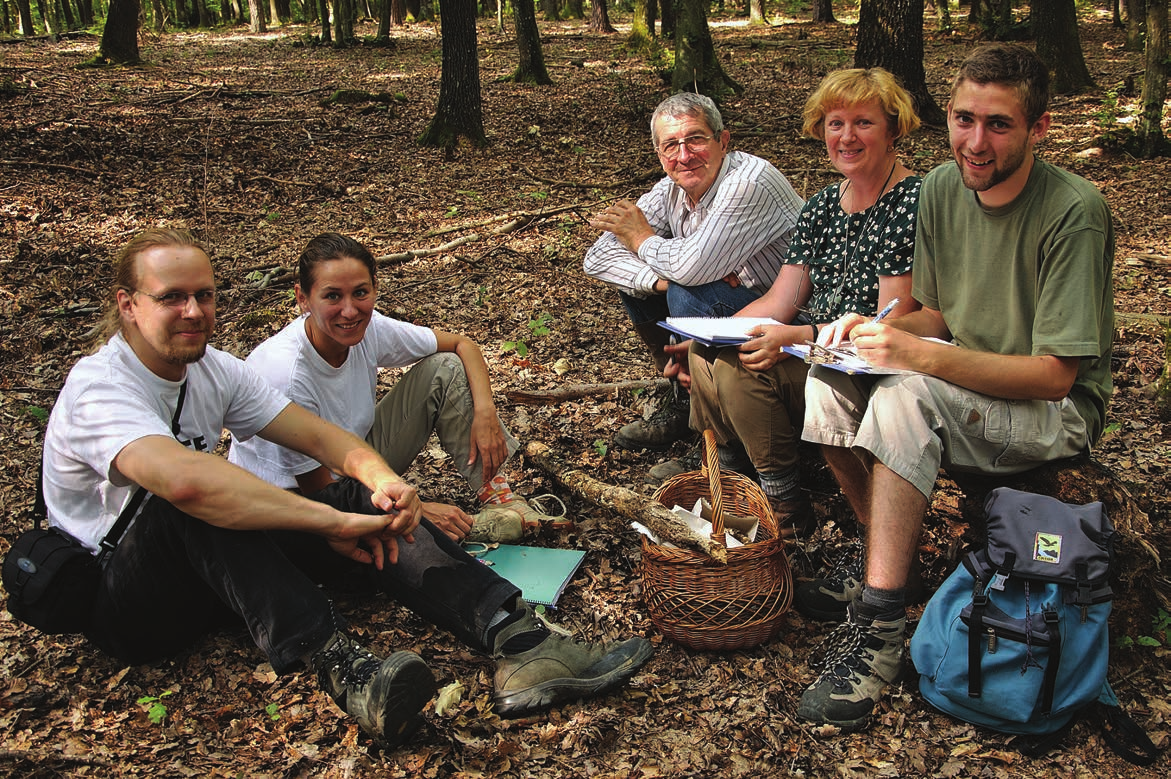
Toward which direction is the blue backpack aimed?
toward the camera

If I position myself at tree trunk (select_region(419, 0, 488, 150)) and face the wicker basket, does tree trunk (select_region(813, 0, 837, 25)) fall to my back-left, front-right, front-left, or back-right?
back-left

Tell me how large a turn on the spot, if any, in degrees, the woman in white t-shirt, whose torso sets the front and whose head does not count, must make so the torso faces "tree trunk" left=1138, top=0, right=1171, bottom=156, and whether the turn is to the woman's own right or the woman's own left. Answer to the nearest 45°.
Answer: approximately 90° to the woman's own left

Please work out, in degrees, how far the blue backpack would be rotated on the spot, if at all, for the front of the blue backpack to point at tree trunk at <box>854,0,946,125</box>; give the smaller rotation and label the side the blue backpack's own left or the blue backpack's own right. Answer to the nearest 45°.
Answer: approximately 180°

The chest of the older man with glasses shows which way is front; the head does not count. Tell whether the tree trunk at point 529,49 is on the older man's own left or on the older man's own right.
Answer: on the older man's own right

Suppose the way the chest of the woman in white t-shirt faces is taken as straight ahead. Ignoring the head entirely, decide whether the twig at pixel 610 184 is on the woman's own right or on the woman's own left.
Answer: on the woman's own left

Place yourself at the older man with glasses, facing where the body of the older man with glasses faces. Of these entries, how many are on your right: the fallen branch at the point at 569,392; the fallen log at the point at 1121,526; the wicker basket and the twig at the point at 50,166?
2

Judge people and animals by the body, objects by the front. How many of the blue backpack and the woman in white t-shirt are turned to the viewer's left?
0

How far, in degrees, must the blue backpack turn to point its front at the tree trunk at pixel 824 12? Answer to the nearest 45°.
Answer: approximately 180°
